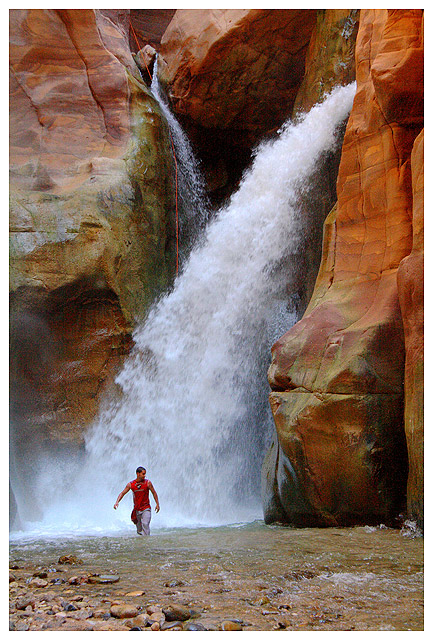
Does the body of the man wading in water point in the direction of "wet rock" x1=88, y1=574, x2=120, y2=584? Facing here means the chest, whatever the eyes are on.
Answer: yes

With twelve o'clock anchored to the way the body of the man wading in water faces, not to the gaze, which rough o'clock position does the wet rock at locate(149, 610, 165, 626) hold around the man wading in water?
The wet rock is roughly at 12 o'clock from the man wading in water.

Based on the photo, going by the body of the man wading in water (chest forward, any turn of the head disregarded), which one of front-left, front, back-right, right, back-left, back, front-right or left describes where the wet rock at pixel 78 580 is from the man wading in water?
front

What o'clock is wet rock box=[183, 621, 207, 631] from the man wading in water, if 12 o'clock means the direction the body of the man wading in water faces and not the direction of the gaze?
The wet rock is roughly at 12 o'clock from the man wading in water.

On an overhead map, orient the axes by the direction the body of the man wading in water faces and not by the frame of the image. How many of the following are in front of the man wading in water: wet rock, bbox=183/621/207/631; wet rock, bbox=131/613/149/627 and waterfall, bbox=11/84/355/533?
2

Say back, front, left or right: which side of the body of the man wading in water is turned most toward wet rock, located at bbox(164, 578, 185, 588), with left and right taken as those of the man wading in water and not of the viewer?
front

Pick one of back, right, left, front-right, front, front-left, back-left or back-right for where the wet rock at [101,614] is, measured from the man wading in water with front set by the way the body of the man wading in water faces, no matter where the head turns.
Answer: front

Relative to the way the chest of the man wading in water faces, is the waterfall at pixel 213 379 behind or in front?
behind

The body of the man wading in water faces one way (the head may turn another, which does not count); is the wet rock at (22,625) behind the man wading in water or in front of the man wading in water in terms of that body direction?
in front

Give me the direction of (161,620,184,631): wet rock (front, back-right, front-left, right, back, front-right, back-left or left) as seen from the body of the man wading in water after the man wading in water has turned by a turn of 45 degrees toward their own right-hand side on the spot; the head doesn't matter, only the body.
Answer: front-left

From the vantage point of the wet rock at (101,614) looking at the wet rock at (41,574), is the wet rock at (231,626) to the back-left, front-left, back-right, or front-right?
back-right

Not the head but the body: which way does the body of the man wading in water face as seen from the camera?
toward the camera

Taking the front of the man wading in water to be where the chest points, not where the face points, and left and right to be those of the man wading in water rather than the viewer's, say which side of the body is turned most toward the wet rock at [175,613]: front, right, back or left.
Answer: front
